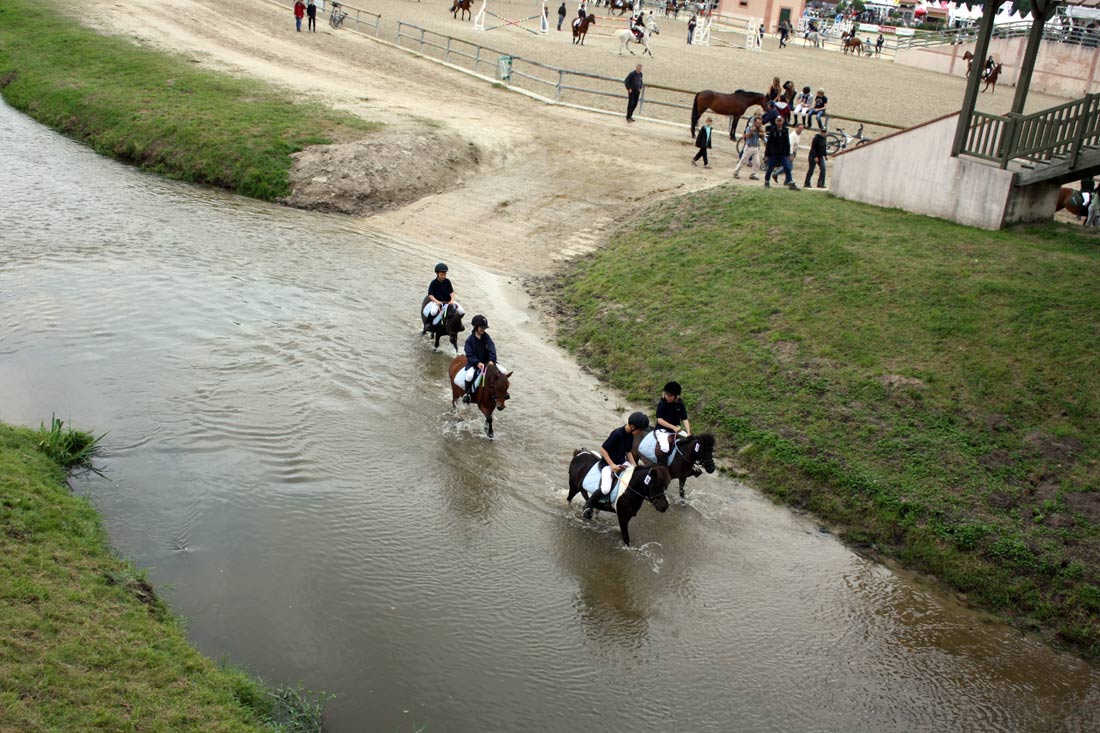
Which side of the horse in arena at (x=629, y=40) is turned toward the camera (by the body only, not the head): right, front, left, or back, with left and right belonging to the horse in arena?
right

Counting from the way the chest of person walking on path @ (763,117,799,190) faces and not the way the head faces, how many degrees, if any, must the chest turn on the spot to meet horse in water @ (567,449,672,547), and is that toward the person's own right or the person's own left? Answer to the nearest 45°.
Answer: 0° — they already face it

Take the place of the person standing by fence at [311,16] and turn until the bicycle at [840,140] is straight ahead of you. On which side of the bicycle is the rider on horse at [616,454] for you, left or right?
right

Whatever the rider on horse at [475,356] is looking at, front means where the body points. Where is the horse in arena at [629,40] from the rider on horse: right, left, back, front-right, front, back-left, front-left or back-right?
back-left

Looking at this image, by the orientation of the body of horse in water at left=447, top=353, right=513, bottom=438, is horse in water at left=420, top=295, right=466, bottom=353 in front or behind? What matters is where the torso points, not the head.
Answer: behind

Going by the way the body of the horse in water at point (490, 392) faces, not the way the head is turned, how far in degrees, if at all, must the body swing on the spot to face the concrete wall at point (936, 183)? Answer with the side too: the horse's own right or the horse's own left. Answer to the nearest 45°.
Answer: approximately 90° to the horse's own left

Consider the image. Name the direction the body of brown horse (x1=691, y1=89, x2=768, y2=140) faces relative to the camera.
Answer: to the viewer's right

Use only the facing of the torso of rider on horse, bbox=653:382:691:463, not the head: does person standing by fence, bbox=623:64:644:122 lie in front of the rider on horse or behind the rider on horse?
behind

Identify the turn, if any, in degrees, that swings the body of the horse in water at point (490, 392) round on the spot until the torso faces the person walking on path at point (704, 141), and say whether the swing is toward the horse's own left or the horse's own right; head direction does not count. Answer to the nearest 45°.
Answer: approximately 135° to the horse's own left
